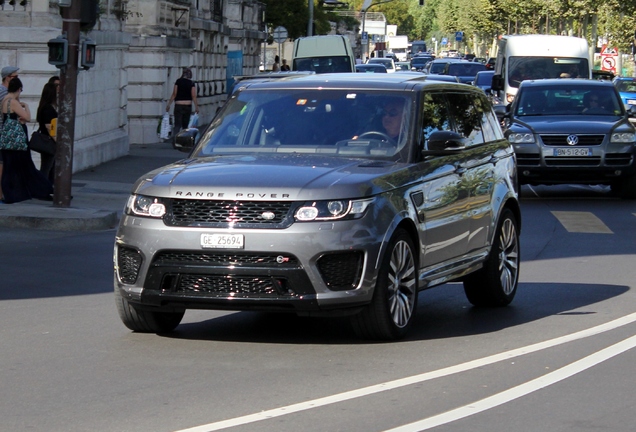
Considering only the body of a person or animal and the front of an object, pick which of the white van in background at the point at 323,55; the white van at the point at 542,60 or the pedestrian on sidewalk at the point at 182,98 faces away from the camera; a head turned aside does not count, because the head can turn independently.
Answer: the pedestrian on sidewalk

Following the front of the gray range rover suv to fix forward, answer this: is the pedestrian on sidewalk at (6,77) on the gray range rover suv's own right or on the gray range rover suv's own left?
on the gray range rover suv's own right

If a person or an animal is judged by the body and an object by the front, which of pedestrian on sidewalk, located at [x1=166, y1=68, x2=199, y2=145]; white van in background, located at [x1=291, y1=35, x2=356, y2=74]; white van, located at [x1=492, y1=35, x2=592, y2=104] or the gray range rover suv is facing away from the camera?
the pedestrian on sidewalk

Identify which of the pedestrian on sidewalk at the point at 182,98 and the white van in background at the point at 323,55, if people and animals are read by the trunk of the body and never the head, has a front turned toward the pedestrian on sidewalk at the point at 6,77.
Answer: the white van in background

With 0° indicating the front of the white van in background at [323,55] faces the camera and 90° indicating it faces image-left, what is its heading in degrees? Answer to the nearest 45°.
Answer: approximately 0°

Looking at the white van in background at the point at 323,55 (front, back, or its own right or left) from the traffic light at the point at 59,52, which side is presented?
front

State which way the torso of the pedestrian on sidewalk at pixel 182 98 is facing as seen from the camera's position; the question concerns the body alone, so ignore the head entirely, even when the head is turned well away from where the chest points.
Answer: away from the camera
